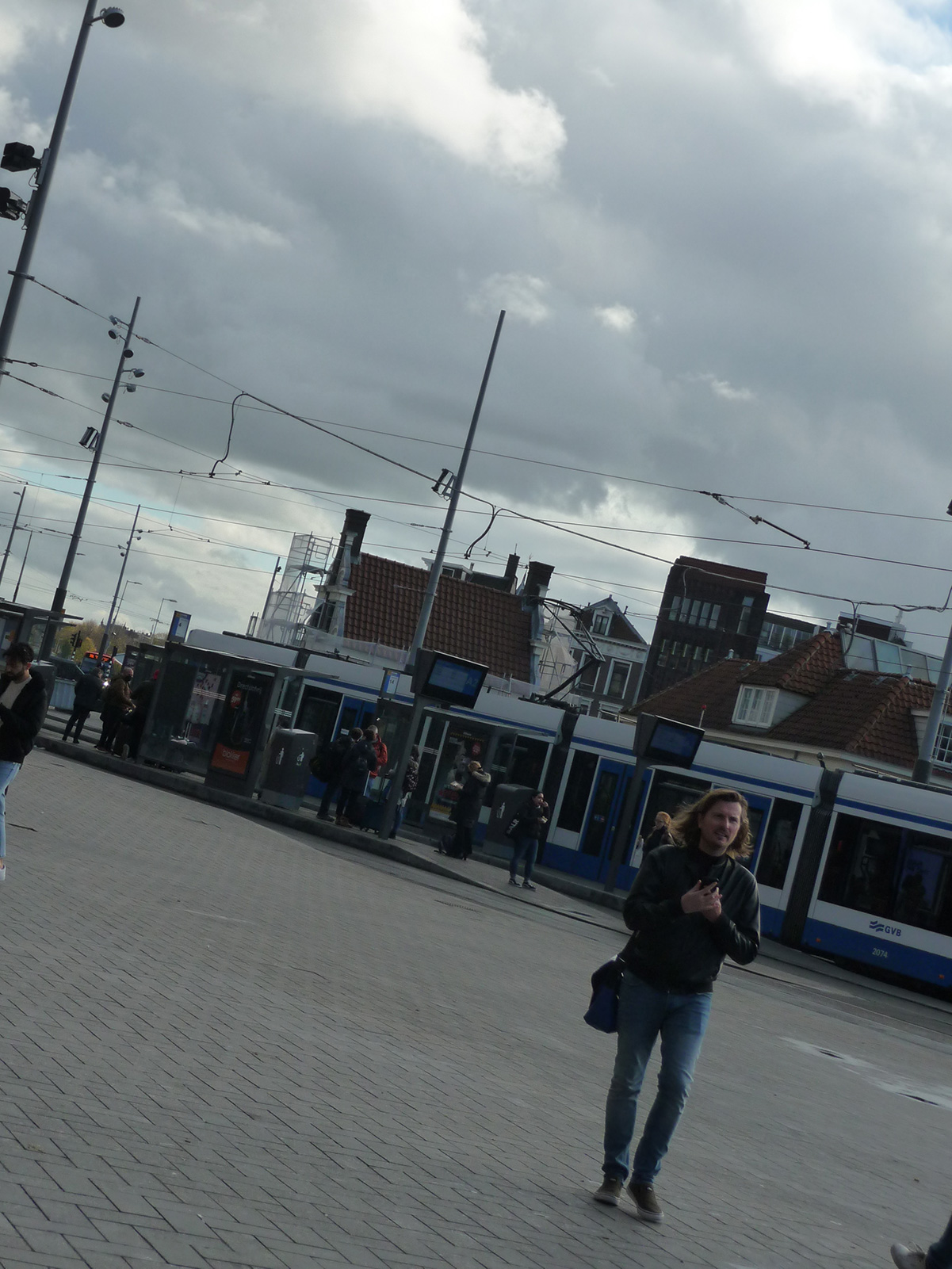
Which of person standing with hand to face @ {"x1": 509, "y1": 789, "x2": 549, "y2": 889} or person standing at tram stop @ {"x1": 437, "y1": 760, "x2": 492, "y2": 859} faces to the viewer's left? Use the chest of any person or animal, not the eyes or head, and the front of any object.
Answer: the person standing at tram stop

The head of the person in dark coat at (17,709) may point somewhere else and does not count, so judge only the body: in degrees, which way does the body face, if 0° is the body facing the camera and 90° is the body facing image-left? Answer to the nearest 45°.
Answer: approximately 45°

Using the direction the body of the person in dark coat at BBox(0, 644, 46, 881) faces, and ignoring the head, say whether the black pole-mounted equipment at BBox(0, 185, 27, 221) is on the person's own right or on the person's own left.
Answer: on the person's own right

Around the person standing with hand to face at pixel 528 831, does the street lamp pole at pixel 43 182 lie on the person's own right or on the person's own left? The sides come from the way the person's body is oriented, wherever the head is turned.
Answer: on the person's own right

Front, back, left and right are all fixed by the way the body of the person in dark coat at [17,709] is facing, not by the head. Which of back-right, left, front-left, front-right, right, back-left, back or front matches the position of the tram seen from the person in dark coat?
back

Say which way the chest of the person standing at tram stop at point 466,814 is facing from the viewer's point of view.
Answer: to the viewer's left

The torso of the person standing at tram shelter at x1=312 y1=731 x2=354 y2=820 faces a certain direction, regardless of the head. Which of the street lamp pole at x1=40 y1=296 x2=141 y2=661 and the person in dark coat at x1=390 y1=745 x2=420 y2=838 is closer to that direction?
the person in dark coat
